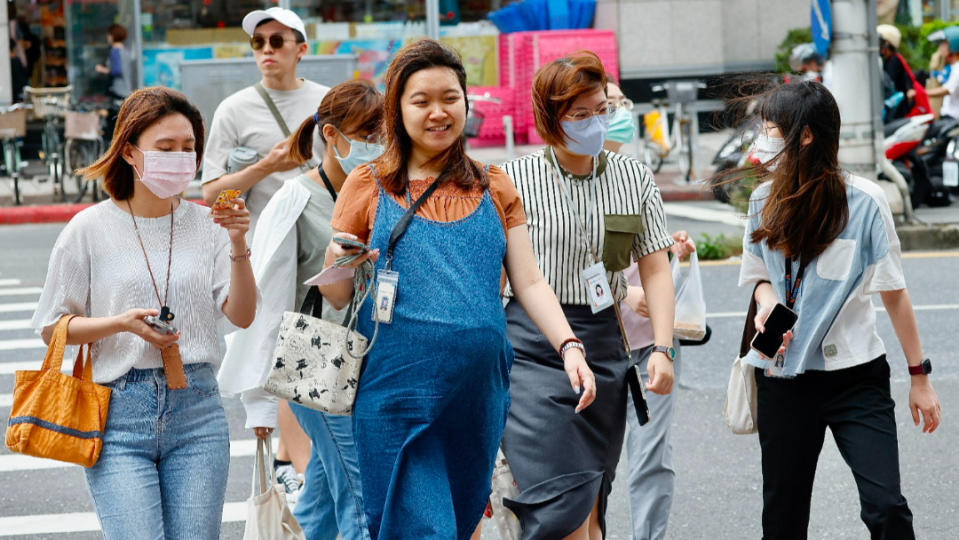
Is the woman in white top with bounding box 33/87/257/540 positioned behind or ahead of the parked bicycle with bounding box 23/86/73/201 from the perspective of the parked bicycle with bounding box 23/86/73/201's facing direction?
ahead

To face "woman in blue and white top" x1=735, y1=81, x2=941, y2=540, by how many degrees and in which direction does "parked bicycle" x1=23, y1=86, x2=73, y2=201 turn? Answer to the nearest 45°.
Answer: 0° — it already faces them

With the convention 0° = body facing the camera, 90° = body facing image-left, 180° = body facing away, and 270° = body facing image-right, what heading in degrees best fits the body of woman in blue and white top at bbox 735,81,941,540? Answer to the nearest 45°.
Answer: approximately 45°

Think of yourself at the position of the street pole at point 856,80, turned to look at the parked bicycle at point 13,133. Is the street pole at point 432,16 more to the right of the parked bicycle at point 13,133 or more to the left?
right

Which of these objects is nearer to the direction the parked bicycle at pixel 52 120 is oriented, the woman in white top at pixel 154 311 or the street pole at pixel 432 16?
the woman in white top

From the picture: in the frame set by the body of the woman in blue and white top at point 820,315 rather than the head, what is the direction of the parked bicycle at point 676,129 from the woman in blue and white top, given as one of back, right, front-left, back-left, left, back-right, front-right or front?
back-right

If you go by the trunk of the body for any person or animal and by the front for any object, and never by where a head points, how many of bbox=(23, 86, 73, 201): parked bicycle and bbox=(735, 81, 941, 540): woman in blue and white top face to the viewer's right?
0

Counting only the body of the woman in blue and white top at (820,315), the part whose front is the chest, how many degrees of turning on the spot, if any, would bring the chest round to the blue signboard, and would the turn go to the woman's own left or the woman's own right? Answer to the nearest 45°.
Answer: approximately 135° to the woman's own right

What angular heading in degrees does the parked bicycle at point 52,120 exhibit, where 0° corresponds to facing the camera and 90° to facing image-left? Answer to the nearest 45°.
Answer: approximately 0°

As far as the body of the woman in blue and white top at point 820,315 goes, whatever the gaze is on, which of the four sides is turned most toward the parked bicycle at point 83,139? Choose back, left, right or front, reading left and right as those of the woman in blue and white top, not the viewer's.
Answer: right
